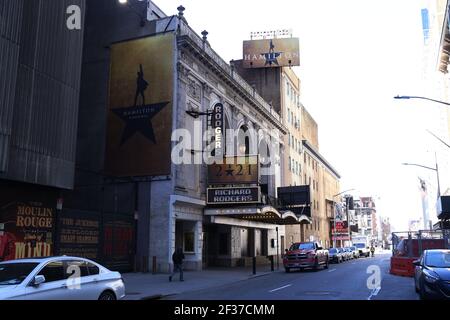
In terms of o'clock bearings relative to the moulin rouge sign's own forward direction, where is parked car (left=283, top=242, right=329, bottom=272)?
The parked car is roughly at 10 o'clock from the moulin rouge sign.

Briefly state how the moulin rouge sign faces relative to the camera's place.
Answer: facing the viewer and to the right of the viewer

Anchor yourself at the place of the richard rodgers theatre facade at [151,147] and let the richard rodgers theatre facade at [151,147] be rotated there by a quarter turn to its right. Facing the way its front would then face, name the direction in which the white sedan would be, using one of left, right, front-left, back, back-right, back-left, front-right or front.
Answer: front-left

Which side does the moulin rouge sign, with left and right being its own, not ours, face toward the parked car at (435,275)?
front

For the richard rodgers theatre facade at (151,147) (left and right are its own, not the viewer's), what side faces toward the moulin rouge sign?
right

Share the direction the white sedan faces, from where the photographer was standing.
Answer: facing the viewer and to the left of the viewer

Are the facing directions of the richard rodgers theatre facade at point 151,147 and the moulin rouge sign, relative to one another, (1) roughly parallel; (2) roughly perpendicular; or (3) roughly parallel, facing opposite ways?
roughly parallel

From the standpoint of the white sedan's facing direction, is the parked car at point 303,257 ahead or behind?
behind

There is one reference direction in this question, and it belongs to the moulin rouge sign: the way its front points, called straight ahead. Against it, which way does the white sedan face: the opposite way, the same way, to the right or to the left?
to the right

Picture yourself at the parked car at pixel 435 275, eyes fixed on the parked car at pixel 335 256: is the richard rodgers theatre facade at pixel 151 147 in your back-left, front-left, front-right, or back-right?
front-left

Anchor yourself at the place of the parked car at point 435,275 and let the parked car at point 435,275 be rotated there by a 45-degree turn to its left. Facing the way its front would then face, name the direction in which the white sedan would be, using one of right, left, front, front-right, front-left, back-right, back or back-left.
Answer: right

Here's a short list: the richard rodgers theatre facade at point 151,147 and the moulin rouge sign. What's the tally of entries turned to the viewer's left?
0

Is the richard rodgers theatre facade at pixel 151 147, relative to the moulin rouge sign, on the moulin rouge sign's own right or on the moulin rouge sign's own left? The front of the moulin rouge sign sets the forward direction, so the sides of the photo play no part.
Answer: on the moulin rouge sign's own left

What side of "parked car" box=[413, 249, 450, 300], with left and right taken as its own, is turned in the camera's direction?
front
